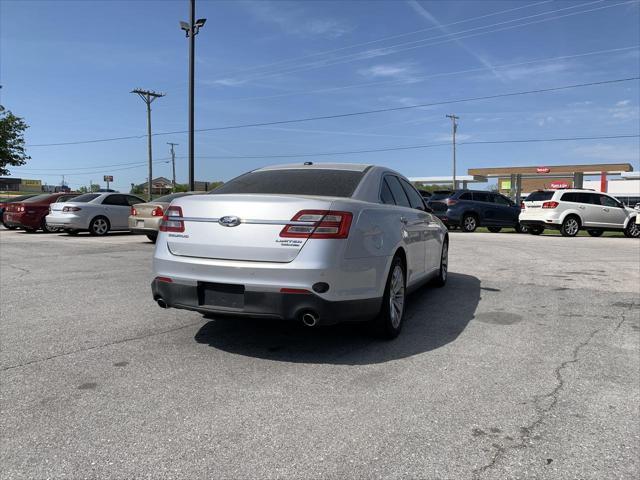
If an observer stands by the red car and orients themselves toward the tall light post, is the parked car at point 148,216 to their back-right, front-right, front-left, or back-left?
front-right

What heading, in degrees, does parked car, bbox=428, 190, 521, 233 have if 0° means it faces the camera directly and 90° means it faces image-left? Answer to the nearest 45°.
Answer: approximately 225°

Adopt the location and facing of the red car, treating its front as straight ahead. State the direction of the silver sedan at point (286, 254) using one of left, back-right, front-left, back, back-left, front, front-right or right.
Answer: back-right

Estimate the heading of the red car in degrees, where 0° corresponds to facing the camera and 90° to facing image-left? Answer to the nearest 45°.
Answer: approximately 225°

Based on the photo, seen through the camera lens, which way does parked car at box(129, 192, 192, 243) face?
facing away from the viewer and to the right of the viewer

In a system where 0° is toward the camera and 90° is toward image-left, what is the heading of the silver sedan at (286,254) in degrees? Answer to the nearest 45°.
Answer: approximately 225°

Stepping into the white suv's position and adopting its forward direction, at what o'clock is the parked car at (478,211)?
The parked car is roughly at 8 o'clock from the white suv.

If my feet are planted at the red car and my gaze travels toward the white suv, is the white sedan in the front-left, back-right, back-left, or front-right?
front-right

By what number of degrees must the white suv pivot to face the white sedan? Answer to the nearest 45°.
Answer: approximately 180°

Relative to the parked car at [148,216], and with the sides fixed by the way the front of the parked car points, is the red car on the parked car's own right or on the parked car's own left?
on the parked car's own left
